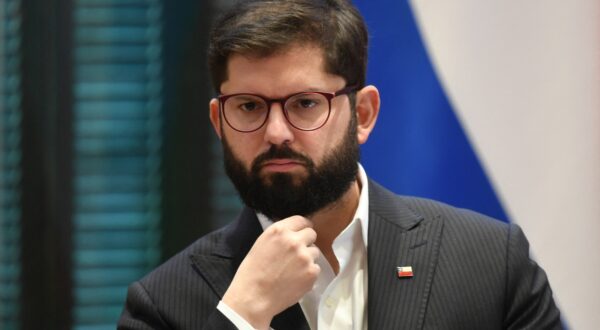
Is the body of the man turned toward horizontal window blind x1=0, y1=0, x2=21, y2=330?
no

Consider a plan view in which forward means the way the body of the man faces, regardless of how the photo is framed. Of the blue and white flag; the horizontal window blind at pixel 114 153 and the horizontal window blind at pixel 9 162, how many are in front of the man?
0

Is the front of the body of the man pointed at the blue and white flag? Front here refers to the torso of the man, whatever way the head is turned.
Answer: no

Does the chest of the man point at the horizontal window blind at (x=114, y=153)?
no

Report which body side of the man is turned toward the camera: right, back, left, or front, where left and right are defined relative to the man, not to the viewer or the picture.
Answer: front
